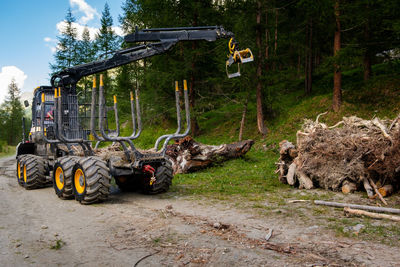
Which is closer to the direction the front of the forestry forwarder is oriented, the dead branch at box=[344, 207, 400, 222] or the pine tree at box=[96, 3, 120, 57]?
the pine tree

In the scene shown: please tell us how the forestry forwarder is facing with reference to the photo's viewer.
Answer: facing away from the viewer and to the left of the viewer

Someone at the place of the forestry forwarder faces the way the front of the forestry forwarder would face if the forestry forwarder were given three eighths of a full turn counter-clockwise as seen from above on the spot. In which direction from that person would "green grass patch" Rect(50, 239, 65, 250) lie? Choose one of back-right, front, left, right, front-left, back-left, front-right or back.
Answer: front

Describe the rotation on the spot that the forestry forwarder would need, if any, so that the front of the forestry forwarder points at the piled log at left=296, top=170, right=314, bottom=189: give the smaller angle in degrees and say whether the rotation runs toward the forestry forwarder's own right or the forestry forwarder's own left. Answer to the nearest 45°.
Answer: approximately 135° to the forestry forwarder's own right

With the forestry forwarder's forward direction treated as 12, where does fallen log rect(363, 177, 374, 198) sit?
The fallen log is roughly at 5 o'clock from the forestry forwarder.

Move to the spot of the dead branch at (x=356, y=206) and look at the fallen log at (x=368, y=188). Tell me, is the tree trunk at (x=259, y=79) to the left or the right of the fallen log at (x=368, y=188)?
left

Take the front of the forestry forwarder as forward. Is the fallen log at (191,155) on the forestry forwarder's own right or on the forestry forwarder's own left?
on the forestry forwarder's own right

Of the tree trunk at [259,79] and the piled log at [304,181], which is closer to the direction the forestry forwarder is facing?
the tree trunk

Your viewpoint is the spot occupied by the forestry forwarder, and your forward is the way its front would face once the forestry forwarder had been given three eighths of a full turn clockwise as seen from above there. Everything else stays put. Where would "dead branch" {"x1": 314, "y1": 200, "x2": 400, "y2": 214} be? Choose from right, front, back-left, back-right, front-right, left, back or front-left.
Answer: front-right
